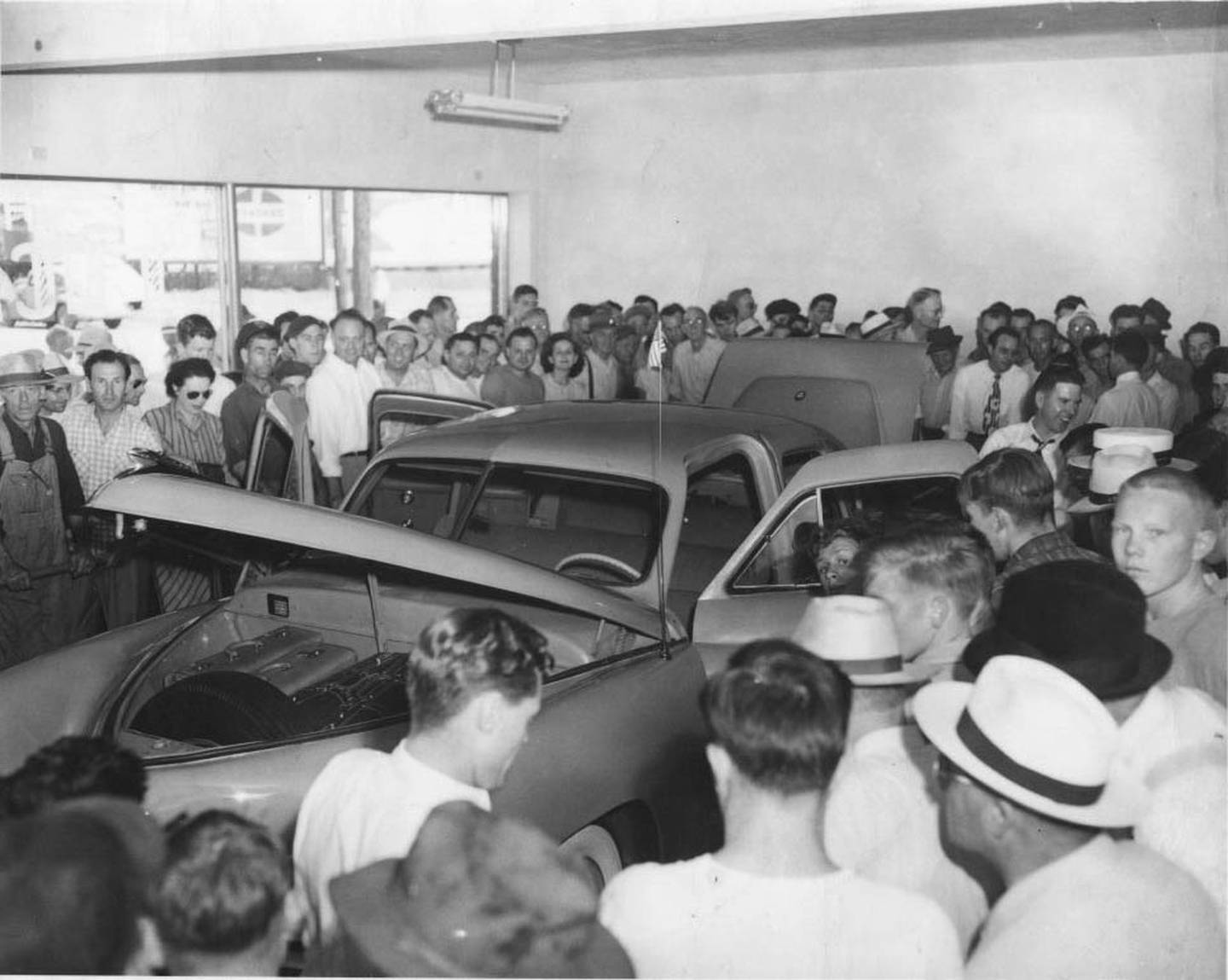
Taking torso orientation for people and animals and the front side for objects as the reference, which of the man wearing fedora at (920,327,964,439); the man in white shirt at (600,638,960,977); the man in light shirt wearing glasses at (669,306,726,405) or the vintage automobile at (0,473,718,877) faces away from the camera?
the man in white shirt at (600,638,960,977)

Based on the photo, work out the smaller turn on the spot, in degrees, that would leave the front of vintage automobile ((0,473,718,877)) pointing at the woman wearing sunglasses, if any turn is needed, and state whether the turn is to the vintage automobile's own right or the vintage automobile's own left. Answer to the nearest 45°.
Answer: approximately 135° to the vintage automobile's own right

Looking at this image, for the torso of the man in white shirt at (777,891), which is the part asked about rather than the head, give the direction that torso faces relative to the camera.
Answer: away from the camera

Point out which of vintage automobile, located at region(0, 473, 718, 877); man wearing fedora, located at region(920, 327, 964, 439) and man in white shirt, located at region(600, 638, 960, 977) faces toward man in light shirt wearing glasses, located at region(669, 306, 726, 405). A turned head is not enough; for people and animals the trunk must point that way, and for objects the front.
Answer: man in white shirt, located at region(600, 638, 960, 977)

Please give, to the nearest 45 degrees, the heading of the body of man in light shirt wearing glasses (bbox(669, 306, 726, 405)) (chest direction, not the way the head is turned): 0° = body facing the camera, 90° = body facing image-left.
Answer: approximately 0°

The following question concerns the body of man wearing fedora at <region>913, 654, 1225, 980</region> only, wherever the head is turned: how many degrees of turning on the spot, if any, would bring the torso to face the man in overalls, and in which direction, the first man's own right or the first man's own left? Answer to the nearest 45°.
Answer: approximately 45° to the first man's own left

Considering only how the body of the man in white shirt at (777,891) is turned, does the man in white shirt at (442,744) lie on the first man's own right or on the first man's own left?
on the first man's own left

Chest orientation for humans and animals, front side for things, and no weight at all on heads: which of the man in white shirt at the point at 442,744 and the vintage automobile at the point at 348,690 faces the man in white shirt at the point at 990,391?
the man in white shirt at the point at 442,744

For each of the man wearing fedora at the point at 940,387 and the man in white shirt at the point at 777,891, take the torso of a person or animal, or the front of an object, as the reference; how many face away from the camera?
1

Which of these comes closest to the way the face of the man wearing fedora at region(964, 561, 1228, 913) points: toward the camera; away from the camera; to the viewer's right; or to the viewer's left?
away from the camera

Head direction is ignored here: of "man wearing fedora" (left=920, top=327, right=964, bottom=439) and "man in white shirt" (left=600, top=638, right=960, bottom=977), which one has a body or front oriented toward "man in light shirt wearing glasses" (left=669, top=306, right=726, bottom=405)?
"man in white shirt" (left=600, top=638, right=960, bottom=977)
